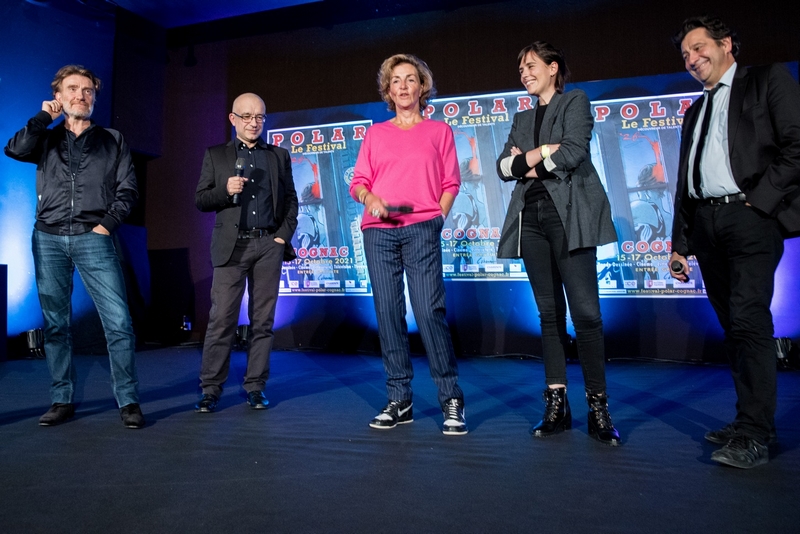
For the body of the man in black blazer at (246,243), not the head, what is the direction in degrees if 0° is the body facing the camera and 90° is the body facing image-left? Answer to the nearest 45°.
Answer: approximately 0°

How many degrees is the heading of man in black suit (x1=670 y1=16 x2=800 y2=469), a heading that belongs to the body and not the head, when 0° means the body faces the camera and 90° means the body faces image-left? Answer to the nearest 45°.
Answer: approximately 45°

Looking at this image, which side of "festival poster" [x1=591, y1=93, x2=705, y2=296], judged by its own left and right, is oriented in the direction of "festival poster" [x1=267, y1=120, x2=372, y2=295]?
right

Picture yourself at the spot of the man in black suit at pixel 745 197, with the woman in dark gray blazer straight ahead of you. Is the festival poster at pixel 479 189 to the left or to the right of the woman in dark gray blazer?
right

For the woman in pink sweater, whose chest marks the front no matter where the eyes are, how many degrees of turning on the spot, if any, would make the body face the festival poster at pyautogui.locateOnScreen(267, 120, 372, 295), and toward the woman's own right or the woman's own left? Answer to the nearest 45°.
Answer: approximately 180°

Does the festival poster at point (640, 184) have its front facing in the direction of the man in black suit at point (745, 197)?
yes

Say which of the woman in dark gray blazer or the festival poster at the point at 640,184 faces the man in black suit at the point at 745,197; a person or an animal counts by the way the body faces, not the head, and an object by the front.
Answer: the festival poster

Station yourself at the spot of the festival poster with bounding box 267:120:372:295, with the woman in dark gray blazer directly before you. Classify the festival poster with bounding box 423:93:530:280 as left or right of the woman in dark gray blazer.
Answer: left

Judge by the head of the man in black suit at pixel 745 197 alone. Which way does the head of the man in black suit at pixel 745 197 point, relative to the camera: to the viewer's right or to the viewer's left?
to the viewer's left

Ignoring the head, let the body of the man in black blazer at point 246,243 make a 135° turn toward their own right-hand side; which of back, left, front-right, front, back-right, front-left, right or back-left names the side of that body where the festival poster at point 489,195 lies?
right
